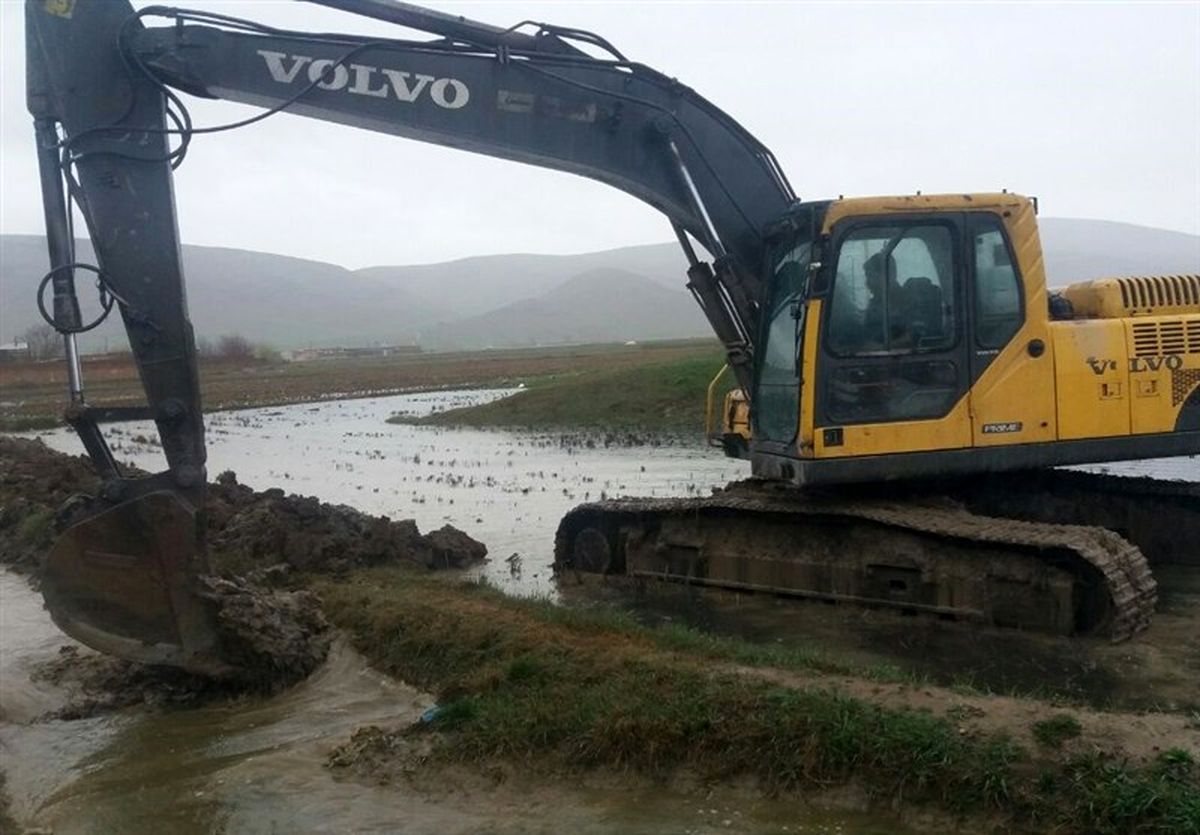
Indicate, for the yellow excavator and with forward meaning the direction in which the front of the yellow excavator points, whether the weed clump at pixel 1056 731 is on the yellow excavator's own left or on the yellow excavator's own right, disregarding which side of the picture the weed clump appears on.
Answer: on the yellow excavator's own left

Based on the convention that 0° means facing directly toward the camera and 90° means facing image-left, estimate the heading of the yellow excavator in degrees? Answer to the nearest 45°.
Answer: approximately 90°

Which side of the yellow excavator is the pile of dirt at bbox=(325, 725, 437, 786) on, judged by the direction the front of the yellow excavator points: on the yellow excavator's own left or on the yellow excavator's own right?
on the yellow excavator's own left

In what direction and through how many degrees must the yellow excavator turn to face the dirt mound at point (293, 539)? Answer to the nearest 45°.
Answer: approximately 45° to its right

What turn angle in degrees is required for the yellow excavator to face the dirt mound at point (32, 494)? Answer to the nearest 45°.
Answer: approximately 45° to its right

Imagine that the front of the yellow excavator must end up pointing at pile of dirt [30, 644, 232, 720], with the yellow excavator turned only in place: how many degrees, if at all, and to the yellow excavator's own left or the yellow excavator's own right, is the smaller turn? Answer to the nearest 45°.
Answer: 0° — it already faces it

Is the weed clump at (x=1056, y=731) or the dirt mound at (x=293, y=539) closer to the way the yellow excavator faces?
the dirt mound
